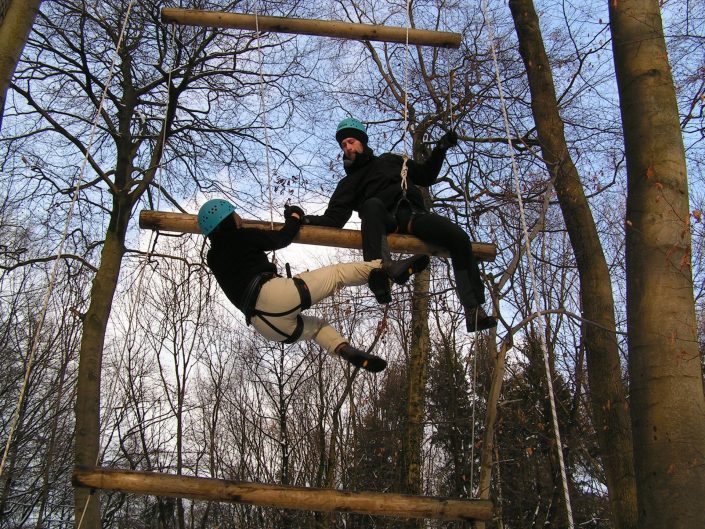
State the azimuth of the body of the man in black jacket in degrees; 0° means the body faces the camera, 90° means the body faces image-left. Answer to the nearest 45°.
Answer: approximately 0°

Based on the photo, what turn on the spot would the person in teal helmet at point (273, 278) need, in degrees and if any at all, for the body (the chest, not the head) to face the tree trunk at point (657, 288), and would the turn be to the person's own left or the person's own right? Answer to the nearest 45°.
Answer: approximately 45° to the person's own right

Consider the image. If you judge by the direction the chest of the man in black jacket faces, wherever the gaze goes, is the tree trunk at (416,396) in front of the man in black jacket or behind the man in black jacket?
behind

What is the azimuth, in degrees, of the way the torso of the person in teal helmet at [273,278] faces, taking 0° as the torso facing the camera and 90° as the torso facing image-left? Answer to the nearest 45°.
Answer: approximately 225°

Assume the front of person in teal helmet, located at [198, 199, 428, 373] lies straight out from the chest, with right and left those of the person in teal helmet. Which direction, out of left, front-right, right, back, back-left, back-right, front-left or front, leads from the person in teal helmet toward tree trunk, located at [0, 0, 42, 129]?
back-left

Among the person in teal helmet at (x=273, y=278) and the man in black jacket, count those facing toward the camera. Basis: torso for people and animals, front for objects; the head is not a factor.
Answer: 1

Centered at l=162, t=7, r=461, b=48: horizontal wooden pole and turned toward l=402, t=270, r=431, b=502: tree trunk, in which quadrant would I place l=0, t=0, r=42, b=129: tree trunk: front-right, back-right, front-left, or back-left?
back-left

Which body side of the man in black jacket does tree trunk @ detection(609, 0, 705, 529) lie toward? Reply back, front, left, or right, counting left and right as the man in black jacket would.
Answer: left

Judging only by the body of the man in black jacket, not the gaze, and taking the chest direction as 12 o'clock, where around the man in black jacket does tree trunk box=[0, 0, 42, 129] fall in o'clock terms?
The tree trunk is roughly at 3 o'clock from the man in black jacket.

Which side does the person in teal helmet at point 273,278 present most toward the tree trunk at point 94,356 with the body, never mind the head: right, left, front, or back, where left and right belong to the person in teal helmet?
left
